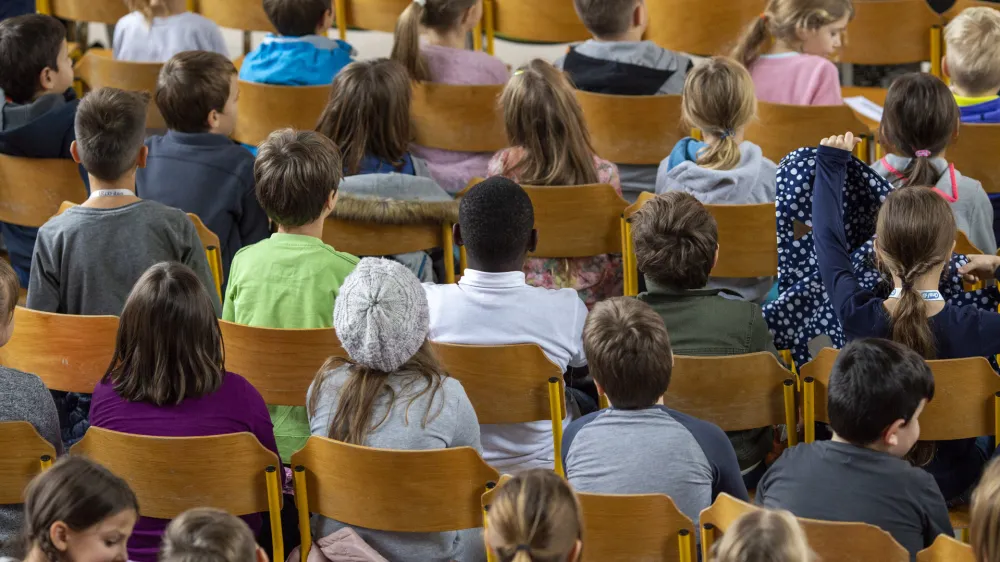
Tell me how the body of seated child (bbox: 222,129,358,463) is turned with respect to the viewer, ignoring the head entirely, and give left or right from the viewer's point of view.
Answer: facing away from the viewer

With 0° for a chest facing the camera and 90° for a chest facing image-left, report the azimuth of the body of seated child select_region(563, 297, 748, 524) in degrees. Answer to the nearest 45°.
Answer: approximately 180°

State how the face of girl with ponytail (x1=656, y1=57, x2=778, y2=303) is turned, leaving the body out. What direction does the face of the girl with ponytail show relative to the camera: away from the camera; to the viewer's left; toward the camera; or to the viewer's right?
away from the camera

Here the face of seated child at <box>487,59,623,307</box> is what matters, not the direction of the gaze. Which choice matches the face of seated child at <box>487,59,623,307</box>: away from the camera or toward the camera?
away from the camera

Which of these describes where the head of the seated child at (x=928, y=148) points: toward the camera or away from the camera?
away from the camera

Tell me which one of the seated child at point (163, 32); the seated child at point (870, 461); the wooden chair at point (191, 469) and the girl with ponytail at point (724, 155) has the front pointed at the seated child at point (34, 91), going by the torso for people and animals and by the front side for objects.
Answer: the wooden chair

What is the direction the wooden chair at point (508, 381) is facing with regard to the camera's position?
facing away from the viewer

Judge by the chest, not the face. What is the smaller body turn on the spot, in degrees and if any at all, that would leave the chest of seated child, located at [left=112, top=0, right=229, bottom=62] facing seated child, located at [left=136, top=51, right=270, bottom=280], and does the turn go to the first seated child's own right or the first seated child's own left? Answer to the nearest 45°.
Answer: approximately 180°

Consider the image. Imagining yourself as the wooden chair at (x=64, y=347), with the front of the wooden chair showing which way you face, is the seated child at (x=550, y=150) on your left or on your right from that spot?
on your right

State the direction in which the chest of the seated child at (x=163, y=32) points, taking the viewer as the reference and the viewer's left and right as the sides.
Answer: facing away from the viewer

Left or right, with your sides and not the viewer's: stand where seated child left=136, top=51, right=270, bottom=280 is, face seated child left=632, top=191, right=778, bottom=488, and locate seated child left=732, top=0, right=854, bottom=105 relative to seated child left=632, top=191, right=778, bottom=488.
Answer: left

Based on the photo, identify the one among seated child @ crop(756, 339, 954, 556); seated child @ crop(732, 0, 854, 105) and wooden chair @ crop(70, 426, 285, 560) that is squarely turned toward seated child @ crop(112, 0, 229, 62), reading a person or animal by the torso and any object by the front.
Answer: the wooden chair

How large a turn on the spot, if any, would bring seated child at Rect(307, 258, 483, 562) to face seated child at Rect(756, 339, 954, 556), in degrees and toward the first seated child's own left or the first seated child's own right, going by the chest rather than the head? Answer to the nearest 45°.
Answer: approximately 90° to the first seated child's own right

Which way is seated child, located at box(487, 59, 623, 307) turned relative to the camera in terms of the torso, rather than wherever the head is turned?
away from the camera

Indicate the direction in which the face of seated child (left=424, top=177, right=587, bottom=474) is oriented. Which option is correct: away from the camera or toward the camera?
away from the camera

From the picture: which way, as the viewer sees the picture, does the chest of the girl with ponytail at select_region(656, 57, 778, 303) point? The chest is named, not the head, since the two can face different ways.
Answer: away from the camera

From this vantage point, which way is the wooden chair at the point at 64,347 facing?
away from the camera

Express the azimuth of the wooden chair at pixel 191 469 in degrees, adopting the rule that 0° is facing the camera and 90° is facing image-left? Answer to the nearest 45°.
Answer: approximately 180°
